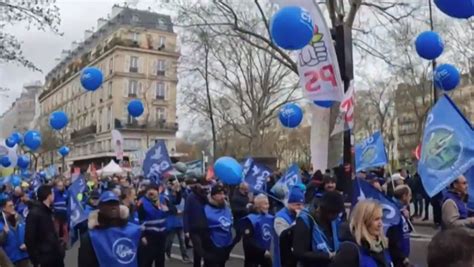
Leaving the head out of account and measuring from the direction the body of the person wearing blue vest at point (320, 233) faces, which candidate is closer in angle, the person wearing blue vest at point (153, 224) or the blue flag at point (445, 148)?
the blue flag

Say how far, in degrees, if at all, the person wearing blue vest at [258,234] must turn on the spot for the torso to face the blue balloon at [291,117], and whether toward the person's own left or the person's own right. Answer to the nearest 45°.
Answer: approximately 135° to the person's own left

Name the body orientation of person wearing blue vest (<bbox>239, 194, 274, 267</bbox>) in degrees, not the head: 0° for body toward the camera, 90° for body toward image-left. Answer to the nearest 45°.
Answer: approximately 315°
